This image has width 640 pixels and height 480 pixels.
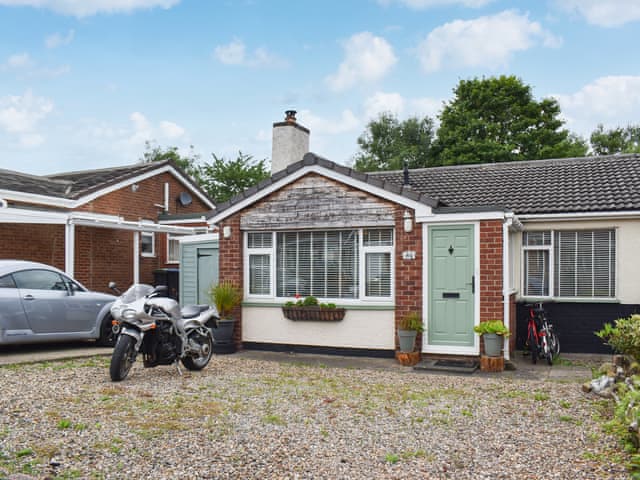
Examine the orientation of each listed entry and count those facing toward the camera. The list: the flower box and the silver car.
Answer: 1

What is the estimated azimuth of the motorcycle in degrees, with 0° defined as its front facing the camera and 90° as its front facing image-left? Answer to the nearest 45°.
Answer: approximately 45°

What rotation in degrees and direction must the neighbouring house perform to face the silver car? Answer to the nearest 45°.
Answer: approximately 45° to its right

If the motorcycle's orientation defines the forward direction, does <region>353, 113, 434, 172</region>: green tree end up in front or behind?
behind

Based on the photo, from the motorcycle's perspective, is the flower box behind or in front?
behind

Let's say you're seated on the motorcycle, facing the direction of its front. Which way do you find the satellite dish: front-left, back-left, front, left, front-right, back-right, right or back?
back-right
